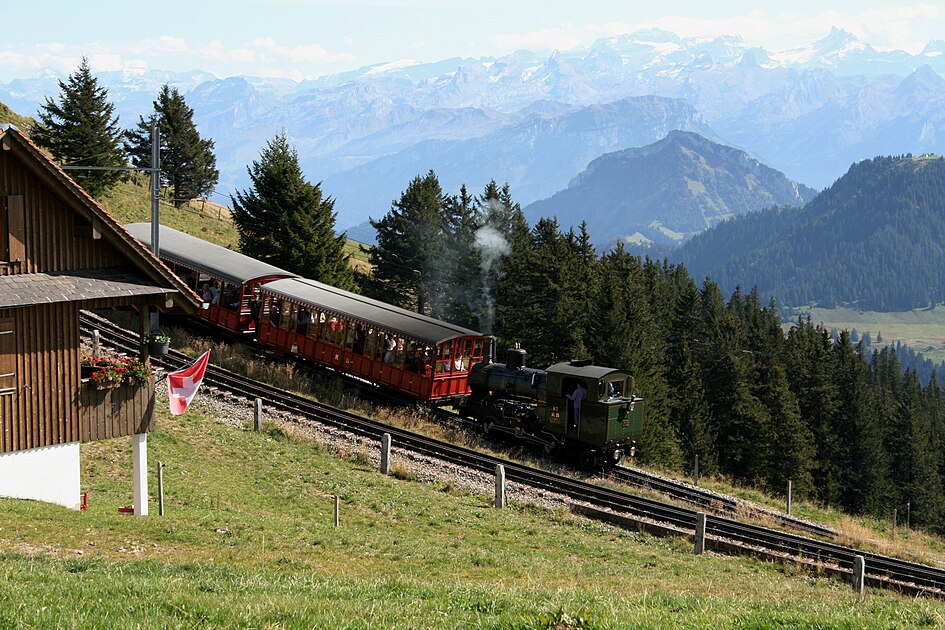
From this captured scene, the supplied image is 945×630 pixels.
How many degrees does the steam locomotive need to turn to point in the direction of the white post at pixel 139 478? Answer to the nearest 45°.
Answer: approximately 90° to its left

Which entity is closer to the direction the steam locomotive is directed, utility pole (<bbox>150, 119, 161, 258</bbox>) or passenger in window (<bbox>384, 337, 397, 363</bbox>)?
the passenger in window

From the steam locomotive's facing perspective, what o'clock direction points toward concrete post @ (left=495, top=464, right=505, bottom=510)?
The concrete post is roughly at 8 o'clock from the steam locomotive.

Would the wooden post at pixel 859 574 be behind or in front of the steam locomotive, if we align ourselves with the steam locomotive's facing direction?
behind

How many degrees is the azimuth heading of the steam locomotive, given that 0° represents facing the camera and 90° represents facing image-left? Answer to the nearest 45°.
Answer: approximately 135°

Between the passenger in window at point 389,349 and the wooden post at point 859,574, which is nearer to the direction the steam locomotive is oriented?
the passenger in window
